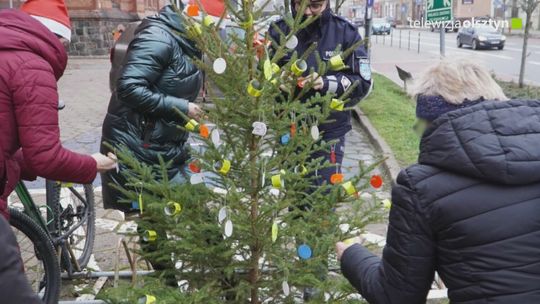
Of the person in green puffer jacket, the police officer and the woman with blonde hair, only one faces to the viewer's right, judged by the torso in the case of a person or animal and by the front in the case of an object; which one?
the person in green puffer jacket

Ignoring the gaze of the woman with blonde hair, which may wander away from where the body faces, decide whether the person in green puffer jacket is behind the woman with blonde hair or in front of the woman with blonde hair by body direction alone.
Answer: in front

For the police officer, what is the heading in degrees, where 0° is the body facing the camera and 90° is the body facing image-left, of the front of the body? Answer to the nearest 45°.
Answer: approximately 45°

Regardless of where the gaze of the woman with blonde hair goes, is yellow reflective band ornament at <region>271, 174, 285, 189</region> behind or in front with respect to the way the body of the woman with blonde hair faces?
in front

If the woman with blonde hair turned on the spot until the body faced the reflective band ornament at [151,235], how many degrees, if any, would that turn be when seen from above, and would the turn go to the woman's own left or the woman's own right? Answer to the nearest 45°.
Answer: approximately 45° to the woman's own left

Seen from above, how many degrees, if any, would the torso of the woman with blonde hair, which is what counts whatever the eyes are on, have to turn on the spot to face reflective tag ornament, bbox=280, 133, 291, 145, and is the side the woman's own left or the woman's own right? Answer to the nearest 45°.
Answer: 0° — they already face it

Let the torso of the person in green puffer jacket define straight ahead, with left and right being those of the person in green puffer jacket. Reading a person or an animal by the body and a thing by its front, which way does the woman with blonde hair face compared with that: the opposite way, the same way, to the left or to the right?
to the left

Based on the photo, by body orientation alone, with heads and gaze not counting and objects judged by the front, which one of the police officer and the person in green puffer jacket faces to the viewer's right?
the person in green puffer jacket

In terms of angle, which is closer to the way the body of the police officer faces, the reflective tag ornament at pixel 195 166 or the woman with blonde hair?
the reflective tag ornament

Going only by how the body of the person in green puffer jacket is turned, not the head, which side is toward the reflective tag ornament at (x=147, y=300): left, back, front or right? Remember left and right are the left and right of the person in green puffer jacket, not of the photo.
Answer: right

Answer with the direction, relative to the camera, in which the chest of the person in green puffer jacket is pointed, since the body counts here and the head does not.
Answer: to the viewer's right

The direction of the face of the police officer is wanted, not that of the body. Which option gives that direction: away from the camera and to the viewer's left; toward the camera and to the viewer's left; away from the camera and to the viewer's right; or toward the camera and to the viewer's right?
toward the camera and to the viewer's left

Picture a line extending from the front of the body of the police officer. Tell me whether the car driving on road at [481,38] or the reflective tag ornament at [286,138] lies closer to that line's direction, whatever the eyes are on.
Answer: the reflective tag ornament

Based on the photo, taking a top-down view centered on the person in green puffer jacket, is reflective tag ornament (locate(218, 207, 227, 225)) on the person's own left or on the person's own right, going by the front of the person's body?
on the person's own right

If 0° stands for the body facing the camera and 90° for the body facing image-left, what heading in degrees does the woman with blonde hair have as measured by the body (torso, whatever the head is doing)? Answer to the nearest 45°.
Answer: approximately 135°
